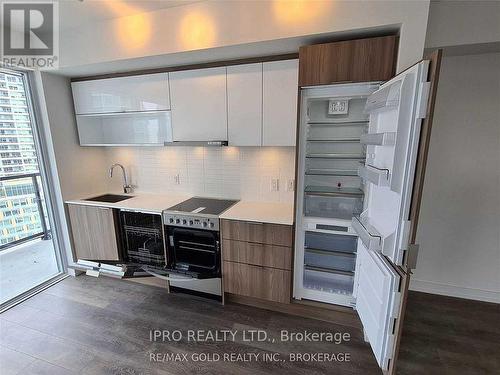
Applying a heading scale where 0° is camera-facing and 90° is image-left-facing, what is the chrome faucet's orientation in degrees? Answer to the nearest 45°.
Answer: approximately 45°

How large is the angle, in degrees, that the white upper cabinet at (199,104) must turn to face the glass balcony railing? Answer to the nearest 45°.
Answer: approximately 45° to its right

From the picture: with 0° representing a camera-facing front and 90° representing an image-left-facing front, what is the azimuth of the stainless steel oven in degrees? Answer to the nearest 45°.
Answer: approximately 45°

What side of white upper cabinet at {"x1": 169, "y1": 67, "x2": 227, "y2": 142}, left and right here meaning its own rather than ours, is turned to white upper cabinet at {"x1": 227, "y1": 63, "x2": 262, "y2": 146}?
left

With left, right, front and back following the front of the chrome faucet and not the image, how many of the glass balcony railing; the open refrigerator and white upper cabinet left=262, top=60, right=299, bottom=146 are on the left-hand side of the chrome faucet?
2

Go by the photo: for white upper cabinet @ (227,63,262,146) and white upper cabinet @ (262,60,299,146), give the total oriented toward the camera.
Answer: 2

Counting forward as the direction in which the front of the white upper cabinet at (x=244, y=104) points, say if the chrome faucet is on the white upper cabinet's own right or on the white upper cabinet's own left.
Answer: on the white upper cabinet's own right

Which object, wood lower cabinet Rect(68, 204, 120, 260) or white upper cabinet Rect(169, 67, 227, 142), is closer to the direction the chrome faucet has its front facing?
the wood lower cabinet

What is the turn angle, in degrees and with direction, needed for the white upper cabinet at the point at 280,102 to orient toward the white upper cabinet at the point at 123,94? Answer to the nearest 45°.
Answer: approximately 90° to its right

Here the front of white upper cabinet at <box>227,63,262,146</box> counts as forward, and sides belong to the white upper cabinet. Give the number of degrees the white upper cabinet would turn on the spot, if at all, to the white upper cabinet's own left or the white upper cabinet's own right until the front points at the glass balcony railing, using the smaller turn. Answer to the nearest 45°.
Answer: approximately 90° to the white upper cabinet's own right
